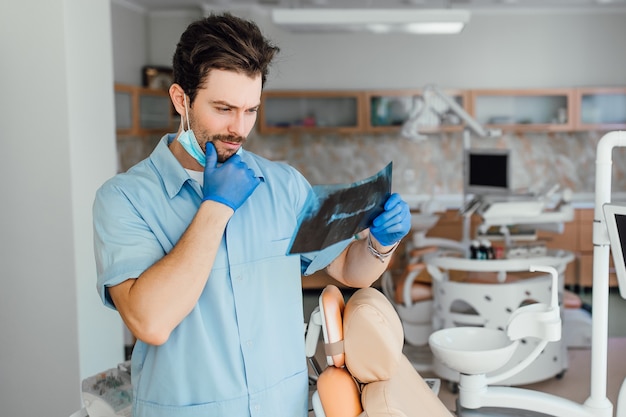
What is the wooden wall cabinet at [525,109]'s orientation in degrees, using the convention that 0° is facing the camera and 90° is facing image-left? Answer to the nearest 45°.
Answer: approximately 0°

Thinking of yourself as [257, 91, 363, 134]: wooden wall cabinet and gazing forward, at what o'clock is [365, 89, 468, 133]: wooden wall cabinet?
[365, 89, 468, 133]: wooden wall cabinet is roughly at 9 o'clock from [257, 91, 363, 134]: wooden wall cabinet.

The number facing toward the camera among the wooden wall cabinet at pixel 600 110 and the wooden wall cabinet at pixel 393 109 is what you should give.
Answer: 2

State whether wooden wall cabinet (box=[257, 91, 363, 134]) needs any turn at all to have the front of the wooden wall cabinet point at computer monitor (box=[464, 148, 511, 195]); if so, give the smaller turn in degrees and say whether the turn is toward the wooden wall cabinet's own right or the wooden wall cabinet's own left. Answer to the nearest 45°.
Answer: approximately 45° to the wooden wall cabinet's own left
